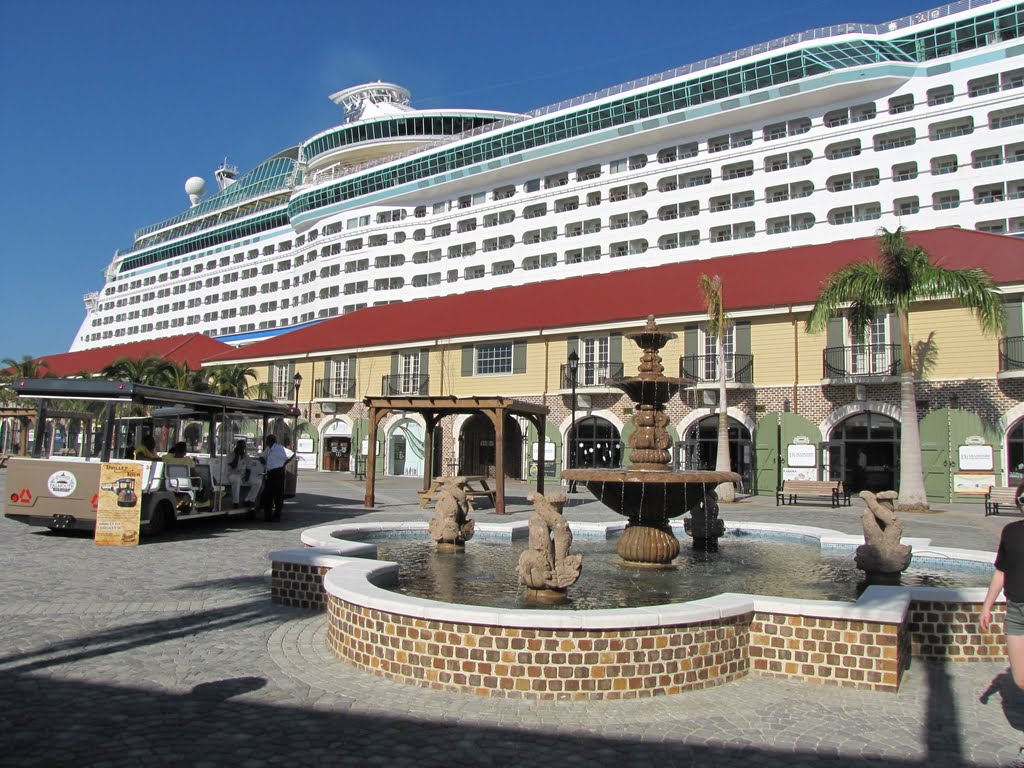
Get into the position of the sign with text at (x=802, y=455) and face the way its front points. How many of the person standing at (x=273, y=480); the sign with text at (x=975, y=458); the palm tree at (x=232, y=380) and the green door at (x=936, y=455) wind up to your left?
2

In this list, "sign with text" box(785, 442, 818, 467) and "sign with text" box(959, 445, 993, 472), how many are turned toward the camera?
2

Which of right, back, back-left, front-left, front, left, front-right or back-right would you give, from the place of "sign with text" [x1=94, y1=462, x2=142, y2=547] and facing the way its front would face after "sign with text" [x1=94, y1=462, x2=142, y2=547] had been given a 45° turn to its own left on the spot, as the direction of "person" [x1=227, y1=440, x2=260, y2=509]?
left

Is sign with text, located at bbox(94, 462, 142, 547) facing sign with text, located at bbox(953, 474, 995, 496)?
no

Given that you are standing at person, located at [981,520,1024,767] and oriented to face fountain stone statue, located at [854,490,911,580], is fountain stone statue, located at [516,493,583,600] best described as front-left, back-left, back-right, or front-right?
front-left

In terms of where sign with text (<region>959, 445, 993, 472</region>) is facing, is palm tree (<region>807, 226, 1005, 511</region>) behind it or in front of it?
in front

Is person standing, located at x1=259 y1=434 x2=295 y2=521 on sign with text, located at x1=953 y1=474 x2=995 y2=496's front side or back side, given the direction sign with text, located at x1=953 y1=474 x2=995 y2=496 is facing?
on the front side

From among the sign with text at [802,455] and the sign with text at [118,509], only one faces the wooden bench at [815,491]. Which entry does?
the sign with text at [802,455]

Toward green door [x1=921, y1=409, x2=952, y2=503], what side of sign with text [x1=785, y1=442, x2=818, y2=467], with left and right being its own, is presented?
left

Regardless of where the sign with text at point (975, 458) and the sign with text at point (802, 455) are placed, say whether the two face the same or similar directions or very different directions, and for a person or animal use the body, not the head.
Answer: same or similar directions

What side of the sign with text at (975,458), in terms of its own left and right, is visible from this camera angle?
front

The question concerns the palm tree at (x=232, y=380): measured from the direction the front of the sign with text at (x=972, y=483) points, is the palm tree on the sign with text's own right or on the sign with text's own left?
on the sign with text's own right

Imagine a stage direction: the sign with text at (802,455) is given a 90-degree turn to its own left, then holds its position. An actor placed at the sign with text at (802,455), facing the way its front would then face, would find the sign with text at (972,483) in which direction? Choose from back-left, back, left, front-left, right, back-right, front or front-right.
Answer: front

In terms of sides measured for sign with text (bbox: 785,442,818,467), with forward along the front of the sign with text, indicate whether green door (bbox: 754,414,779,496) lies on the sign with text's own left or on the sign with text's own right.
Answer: on the sign with text's own right

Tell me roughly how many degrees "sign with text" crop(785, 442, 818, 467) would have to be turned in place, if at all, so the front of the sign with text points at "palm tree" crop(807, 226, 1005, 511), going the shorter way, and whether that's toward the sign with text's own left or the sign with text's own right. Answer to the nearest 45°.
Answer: approximately 45° to the sign with text's own left

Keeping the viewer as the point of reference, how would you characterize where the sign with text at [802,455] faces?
facing the viewer

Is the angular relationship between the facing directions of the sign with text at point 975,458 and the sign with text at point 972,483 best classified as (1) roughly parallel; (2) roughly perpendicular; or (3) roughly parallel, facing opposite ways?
roughly parallel

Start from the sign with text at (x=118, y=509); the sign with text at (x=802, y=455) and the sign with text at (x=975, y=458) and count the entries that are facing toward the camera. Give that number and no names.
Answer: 3
